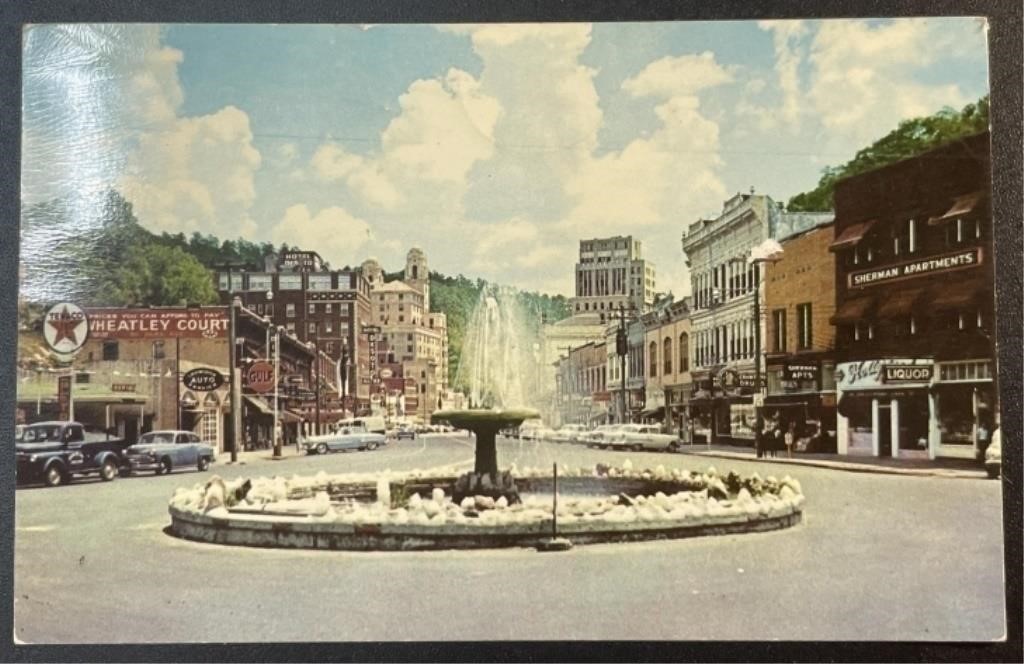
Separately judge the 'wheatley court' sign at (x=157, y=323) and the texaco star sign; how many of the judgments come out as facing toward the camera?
2

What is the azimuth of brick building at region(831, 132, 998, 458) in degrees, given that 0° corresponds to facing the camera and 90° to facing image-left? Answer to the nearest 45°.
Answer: approximately 45°

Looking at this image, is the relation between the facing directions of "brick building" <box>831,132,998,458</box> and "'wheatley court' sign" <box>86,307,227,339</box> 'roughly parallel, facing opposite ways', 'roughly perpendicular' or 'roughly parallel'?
roughly perpendicular

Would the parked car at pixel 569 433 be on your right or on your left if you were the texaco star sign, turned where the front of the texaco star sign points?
on your left
